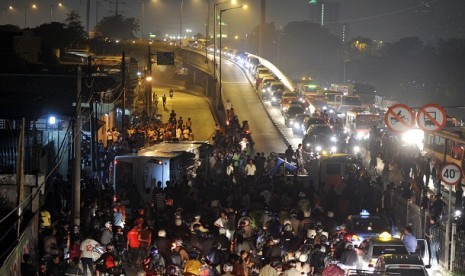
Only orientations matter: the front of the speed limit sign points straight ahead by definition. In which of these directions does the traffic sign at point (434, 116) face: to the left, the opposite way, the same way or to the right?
the same way

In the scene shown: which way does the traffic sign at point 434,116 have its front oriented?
toward the camera

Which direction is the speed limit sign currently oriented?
toward the camera

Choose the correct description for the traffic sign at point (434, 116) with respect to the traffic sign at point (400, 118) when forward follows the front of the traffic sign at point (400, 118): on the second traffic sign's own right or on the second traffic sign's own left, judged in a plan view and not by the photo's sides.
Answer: on the second traffic sign's own left

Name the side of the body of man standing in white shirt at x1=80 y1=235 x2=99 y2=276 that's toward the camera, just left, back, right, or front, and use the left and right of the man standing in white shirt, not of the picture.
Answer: back

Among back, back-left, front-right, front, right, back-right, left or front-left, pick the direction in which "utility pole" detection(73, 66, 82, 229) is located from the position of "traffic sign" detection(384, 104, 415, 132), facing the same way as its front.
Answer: right

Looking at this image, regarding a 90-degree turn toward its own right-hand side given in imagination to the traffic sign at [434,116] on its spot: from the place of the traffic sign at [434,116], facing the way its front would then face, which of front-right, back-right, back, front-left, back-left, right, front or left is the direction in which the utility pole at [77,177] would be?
front
